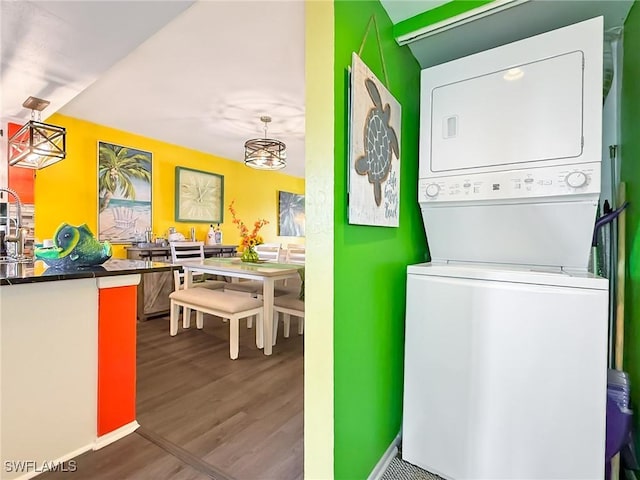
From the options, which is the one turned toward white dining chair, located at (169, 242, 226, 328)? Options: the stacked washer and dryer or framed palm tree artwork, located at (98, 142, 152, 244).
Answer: the framed palm tree artwork

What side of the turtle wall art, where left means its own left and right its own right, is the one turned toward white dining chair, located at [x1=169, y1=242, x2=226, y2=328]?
back

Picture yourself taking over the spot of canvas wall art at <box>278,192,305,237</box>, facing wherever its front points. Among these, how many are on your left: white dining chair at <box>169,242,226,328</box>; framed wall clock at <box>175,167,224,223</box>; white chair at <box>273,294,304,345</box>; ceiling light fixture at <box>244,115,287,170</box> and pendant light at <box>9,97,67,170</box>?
0

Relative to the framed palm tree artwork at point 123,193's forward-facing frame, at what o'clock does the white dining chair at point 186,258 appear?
The white dining chair is roughly at 12 o'clock from the framed palm tree artwork.

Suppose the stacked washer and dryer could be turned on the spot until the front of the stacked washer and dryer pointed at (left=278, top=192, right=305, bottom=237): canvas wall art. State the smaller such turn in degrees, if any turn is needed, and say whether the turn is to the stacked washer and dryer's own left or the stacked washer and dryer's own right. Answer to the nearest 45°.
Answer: approximately 135° to the stacked washer and dryer's own right

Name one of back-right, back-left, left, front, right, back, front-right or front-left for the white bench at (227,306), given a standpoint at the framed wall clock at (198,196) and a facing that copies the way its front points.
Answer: front-right

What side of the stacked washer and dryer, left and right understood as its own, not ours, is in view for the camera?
front

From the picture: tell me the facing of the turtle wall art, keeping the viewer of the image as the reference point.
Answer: facing the viewer and to the right of the viewer

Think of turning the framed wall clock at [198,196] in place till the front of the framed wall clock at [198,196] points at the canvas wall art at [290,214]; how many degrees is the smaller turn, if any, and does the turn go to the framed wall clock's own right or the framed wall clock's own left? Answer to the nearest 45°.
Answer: approximately 90° to the framed wall clock's own left

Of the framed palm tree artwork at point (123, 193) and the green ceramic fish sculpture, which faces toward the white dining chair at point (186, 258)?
the framed palm tree artwork

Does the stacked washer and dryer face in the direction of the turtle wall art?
no

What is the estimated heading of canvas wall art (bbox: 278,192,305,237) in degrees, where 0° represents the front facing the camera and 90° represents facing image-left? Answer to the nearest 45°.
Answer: approximately 315°

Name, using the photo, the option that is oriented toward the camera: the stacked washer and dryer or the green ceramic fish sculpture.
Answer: the stacked washer and dryer

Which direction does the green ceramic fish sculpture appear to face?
to the viewer's left

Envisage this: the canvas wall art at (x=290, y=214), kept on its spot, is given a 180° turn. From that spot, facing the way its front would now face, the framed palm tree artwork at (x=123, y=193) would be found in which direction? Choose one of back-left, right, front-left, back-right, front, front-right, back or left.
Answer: left

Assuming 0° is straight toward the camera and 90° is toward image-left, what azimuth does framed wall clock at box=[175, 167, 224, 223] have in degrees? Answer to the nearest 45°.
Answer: approximately 315°

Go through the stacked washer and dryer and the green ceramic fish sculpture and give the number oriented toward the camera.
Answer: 1

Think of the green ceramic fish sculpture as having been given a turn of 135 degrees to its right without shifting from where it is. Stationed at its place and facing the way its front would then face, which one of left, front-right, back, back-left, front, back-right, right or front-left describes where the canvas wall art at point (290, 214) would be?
front
